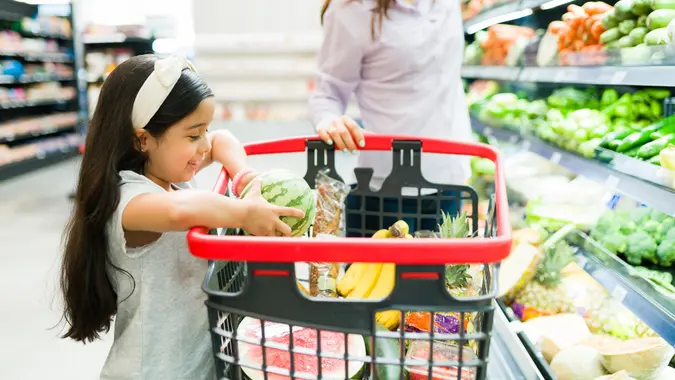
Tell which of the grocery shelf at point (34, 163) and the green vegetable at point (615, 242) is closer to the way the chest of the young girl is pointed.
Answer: the green vegetable

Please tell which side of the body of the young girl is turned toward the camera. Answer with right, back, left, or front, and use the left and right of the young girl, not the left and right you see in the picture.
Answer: right

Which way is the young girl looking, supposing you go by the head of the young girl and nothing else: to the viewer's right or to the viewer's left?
to the viewer's right

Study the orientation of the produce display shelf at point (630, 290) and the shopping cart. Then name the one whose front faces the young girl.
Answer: the produce display shelf
